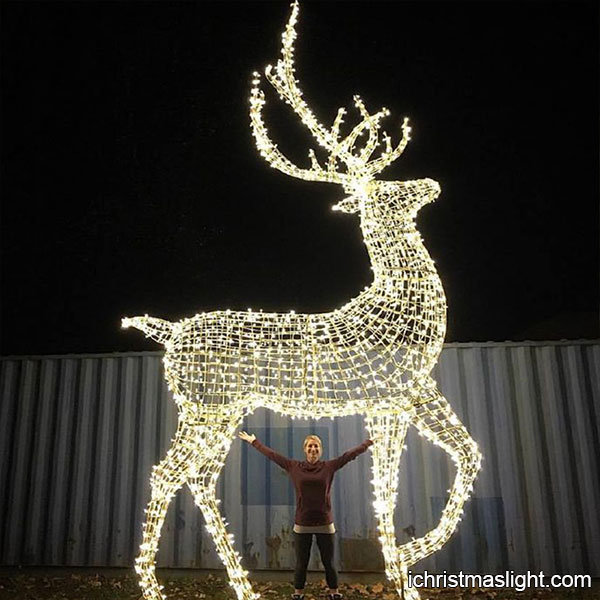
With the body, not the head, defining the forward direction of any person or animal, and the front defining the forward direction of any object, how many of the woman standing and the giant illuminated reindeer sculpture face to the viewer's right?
1

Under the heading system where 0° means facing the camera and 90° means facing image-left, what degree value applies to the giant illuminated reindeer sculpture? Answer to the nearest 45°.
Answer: approximately 270°

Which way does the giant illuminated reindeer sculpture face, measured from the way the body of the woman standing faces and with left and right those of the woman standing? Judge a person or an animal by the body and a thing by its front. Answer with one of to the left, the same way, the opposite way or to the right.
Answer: to the left

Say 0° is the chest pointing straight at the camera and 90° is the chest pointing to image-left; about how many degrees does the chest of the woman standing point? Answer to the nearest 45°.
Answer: approximately 0°
